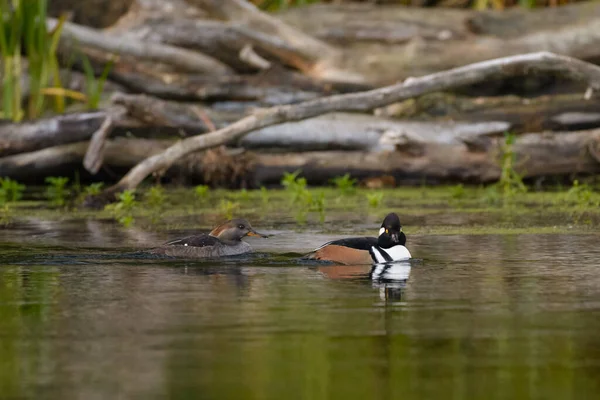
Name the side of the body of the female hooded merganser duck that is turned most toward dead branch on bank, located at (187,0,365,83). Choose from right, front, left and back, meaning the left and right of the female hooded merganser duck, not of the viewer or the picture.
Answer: left

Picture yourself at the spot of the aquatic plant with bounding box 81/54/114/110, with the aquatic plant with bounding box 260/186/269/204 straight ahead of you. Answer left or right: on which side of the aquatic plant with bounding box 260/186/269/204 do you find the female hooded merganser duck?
right

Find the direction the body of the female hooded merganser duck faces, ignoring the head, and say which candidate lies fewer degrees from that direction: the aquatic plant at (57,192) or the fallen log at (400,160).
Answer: the fallen log

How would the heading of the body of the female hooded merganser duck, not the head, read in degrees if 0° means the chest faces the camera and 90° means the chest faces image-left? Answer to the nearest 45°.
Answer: approximately 270°

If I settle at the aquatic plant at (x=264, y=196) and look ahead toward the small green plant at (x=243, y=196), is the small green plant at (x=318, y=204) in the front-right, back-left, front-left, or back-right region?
back-left

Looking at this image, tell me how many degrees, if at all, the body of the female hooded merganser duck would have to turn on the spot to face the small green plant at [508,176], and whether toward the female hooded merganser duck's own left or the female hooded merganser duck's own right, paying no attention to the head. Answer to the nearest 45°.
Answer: approximately 45° to the female hooded merganser duck's own left

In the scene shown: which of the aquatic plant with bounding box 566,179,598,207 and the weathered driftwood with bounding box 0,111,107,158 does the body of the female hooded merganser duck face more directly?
the aquatic plant

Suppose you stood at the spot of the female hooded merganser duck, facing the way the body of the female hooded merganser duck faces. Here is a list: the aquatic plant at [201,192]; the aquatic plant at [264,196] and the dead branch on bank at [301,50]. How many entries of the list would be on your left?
3

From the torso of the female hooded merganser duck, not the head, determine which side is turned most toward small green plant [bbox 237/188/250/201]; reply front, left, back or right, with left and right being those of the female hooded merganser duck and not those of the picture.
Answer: left
